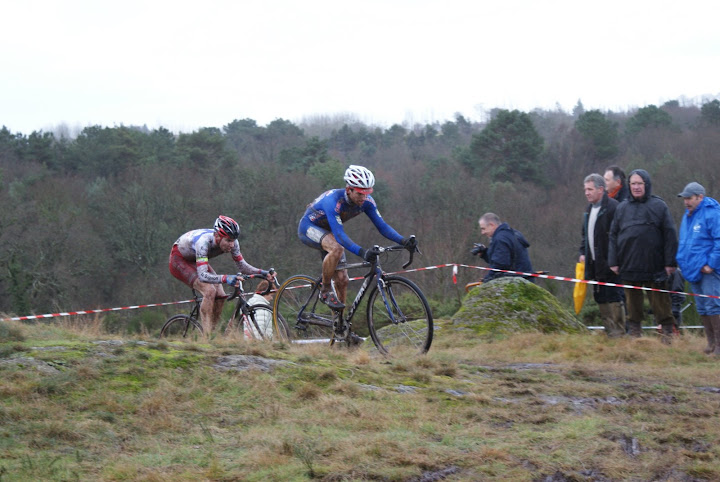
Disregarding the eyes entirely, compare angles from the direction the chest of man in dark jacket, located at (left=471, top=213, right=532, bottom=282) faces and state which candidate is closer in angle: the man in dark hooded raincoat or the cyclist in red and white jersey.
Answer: the cyclist in red and white jersey

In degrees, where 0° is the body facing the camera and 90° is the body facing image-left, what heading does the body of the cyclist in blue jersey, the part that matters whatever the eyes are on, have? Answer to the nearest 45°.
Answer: approximately 315°

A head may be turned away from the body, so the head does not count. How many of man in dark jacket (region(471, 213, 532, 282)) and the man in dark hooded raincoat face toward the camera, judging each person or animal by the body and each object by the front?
1

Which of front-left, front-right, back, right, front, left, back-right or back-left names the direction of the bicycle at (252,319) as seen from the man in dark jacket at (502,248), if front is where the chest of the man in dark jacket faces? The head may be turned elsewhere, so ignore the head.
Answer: front-left

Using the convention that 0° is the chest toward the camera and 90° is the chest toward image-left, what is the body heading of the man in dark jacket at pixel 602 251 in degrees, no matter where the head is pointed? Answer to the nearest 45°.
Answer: approximately 45°

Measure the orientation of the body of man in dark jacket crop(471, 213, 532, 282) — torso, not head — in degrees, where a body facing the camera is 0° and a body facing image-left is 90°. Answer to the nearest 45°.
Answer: approximately 90°

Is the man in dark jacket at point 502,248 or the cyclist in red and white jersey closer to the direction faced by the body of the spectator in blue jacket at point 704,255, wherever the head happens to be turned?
the cyclist in red and white jersey

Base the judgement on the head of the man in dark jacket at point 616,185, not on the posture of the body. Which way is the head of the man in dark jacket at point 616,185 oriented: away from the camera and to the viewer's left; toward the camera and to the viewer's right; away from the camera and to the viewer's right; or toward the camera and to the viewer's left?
toward the camera and to the viewer's left

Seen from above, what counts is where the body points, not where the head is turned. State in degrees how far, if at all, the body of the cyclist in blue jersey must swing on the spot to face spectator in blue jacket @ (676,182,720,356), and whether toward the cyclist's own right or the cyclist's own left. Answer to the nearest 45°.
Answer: approximately 45° to the cyclist's own left

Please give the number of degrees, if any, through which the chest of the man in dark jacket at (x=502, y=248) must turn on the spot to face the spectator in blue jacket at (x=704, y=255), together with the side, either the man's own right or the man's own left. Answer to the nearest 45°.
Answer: approximately 135° to the man's own left

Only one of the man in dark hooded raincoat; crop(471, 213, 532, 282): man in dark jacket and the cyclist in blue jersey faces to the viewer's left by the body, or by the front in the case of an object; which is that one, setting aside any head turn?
the man in dark jacket

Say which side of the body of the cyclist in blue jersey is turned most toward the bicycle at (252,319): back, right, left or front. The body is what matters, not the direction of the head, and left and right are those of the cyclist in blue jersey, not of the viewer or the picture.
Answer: back
